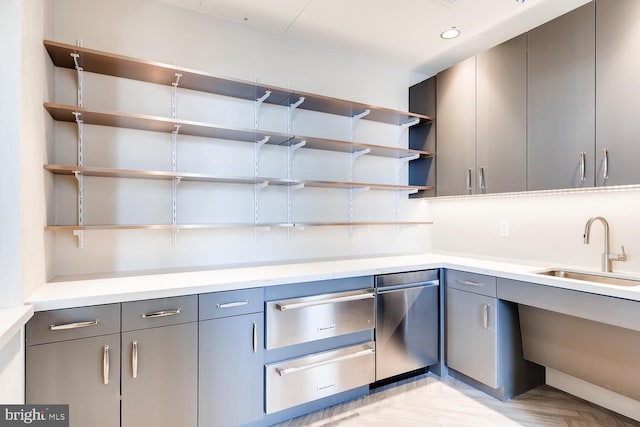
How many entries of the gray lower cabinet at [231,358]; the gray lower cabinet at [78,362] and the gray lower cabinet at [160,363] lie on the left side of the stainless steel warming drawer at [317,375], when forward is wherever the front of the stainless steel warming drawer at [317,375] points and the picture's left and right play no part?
0

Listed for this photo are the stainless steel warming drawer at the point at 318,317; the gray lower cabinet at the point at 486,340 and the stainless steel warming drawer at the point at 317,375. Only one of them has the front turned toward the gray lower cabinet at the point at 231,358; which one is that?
the gray lower cabinet at the point at 486,340

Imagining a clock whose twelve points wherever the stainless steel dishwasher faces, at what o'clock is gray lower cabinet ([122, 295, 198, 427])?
The gray lower cabinet is roughly at 3 o'clock from the stainless steel dishwasher.

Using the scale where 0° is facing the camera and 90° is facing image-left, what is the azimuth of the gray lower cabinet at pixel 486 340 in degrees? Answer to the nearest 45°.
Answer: approximately 45°

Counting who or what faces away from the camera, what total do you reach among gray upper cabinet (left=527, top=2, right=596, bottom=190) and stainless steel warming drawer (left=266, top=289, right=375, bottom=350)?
0

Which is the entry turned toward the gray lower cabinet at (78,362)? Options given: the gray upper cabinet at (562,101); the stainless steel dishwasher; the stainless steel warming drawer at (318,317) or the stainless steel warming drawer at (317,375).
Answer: the gray upper cabinet

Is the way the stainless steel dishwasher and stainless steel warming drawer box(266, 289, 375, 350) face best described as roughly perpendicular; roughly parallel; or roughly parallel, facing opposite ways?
roughly parallel

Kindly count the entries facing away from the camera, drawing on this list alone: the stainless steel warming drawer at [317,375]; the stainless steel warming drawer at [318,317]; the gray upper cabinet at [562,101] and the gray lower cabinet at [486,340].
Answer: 0

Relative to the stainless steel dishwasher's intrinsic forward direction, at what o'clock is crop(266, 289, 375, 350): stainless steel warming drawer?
The stainless steel warming drawer is roughly at 3 o'clock from the stainless steel dishwasher.

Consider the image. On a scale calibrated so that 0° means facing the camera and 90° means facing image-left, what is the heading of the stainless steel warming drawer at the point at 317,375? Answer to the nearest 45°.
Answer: approximately 315°

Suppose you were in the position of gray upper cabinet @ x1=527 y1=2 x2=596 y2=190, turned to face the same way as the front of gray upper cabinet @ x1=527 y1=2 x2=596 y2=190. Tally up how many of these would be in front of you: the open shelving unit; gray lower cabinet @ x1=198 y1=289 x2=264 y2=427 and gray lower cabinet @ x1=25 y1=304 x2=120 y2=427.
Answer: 3

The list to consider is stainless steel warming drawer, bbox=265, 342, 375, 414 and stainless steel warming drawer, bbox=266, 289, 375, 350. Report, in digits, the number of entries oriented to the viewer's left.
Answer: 0

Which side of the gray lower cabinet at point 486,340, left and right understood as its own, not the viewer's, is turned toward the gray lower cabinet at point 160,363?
front

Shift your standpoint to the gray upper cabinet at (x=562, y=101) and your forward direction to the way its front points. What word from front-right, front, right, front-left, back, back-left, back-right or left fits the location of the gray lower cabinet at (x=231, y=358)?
front

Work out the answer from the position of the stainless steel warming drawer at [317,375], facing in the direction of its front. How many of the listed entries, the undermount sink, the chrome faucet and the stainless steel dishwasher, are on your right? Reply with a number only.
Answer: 0

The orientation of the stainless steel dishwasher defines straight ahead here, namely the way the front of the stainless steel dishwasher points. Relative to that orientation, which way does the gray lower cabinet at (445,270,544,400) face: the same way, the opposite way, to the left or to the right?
to the right

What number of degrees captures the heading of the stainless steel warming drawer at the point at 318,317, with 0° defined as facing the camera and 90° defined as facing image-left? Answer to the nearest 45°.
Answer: approximately 315°

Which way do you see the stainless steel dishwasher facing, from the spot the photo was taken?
facing the viewer and to the right of the viewer
